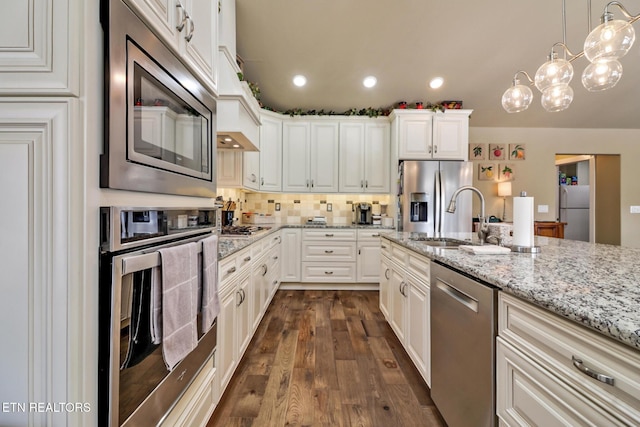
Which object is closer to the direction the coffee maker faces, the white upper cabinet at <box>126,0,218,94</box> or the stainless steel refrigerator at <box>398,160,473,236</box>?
the white upper cabinet

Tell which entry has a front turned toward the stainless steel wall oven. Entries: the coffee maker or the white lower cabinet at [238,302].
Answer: the coffee maker
